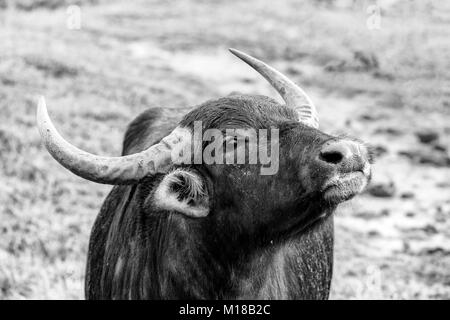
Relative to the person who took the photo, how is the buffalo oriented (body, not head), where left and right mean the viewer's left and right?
facing the viewer and to the right of the viewer
